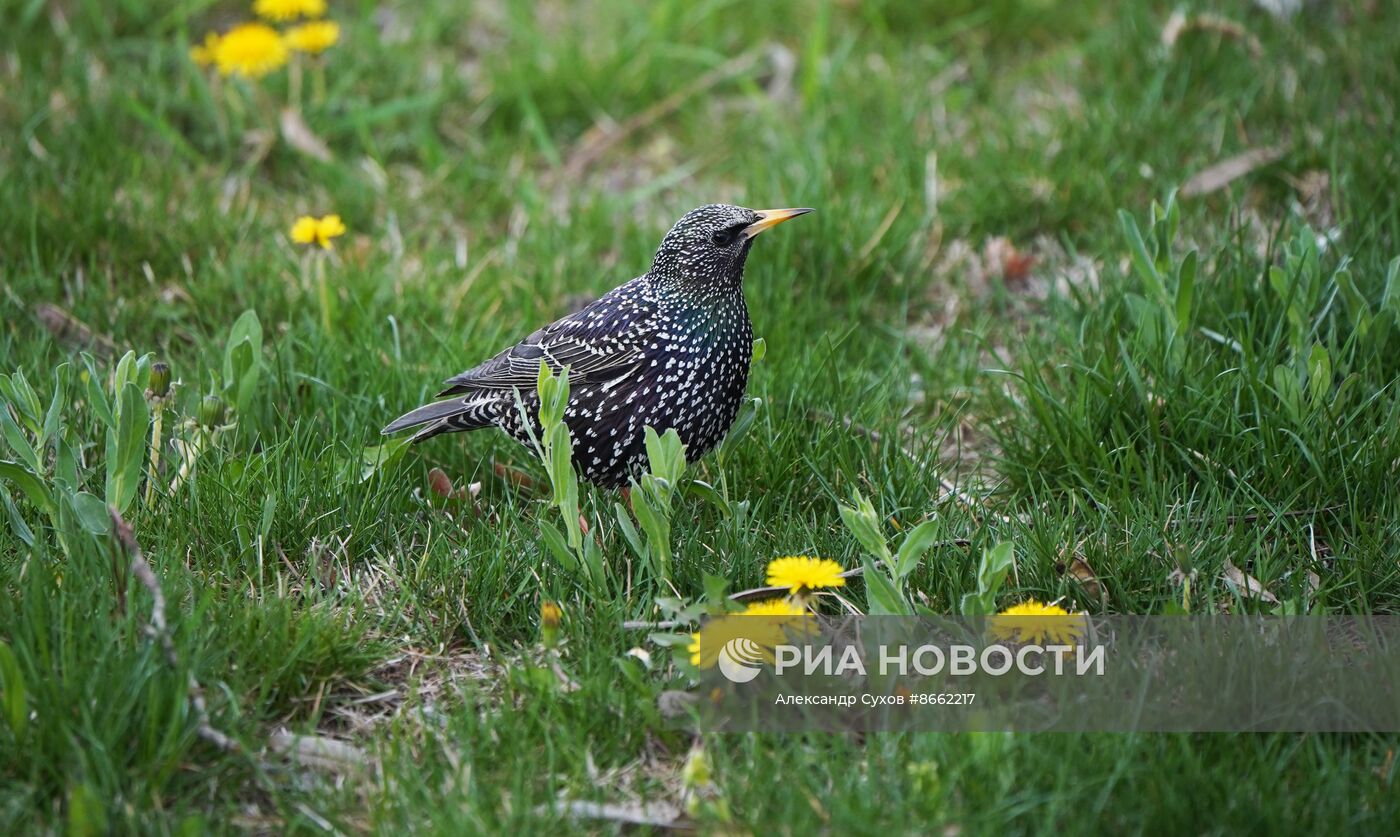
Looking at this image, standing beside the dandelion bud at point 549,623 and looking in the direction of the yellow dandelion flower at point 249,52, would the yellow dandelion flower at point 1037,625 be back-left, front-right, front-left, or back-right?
back-right

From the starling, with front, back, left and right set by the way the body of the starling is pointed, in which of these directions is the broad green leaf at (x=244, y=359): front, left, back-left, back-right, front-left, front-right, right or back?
back

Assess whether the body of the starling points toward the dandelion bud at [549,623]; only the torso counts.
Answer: no

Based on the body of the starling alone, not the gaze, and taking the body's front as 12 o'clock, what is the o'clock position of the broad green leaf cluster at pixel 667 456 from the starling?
The broad green leaf cluster is roughly at 3 o'clock from the starling.

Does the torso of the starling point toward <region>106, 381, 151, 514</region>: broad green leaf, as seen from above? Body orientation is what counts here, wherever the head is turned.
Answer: no

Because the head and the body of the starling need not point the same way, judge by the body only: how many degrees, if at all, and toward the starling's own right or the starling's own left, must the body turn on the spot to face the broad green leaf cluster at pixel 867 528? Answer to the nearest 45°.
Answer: approximately 45° to the starling's own right

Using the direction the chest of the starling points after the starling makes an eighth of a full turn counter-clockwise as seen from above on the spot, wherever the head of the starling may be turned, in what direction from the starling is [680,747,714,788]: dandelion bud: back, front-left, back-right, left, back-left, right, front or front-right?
back-right

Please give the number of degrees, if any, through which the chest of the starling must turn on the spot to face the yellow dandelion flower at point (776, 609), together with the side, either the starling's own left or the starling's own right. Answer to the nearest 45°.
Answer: approximately 90° to the starling's own right

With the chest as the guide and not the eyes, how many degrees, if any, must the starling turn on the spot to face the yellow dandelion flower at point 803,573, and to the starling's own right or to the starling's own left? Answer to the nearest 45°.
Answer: approximately 90° to the starling's own right

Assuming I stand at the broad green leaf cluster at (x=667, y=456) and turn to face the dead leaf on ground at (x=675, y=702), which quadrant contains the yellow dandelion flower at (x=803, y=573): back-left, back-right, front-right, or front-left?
front-left

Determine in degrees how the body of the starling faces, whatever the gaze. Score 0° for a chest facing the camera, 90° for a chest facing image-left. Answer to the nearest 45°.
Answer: approximately 270°

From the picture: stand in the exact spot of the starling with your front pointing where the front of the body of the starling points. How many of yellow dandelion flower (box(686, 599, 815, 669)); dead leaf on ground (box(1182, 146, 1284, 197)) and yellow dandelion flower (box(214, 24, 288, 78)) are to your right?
1

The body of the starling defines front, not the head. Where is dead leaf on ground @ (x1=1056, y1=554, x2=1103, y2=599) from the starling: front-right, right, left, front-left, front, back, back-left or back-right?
front-right

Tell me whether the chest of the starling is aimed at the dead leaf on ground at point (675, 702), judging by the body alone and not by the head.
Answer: no

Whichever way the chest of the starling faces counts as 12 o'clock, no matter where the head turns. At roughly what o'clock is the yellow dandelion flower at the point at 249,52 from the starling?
The yellow dandelion flower is roughly at 8 o'clock from the starling.

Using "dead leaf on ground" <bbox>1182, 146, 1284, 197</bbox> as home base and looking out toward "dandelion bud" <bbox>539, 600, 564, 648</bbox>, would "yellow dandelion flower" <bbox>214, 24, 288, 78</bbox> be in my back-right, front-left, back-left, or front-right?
front-right

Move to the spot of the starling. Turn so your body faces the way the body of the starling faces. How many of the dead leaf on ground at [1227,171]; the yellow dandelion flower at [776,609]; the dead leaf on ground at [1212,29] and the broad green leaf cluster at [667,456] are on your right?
2
